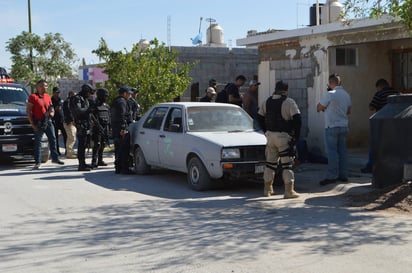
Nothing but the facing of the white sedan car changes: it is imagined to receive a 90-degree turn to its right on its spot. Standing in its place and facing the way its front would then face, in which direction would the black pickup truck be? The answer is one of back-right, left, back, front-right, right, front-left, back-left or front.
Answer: right

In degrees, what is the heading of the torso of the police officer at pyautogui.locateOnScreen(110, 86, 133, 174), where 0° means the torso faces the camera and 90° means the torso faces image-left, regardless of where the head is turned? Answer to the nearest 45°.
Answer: approximately 270°

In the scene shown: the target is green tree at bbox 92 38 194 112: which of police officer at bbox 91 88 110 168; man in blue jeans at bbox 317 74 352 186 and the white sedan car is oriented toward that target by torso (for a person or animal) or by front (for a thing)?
the man in blue jeans

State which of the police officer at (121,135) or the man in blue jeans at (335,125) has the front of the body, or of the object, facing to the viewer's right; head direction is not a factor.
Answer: the police officer

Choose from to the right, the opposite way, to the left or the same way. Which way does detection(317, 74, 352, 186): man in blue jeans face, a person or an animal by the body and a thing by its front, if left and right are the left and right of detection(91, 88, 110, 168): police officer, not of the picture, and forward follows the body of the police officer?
the opposite way

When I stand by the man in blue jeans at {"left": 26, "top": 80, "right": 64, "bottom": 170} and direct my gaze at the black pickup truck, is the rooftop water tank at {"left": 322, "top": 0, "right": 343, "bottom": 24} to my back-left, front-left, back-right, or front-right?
back-right

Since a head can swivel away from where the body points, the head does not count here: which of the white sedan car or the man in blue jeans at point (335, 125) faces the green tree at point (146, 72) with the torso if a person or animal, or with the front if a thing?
the man in blue jeans

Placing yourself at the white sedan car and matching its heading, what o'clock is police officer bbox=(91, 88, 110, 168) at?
The police officer is roughly at 6 o'clock from the white sedan car.

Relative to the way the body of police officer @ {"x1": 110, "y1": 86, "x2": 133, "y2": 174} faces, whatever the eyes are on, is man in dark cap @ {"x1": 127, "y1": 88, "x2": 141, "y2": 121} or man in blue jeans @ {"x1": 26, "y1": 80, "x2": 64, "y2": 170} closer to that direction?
the man in dark cap

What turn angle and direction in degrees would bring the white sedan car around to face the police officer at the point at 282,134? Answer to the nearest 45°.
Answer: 0° — it already faces them

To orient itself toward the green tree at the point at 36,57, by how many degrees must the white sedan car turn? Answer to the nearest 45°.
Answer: approximately 180°

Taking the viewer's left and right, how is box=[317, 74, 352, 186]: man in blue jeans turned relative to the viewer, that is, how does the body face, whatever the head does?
facing away from the viewer and to the left of the viewer

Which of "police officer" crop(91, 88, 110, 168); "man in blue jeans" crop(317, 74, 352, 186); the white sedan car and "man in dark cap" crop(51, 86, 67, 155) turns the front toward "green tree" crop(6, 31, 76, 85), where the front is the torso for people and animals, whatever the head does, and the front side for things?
the man in blue jeans

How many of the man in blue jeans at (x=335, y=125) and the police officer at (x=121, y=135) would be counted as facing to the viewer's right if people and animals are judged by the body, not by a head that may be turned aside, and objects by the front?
1

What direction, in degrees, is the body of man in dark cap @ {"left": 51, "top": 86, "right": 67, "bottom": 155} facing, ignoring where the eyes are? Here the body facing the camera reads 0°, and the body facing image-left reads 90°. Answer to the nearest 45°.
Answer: approximately 315°
